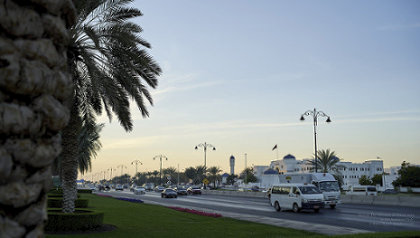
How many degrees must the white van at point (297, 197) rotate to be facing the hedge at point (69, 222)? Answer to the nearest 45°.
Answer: approximately 90° to its right

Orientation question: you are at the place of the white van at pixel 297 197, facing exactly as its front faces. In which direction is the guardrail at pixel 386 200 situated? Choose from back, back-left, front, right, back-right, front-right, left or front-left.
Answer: left

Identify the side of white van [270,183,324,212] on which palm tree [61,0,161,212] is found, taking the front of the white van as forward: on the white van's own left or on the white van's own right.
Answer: on the white van's own right

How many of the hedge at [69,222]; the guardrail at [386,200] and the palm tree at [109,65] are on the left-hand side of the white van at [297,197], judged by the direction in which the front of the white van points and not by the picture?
1
